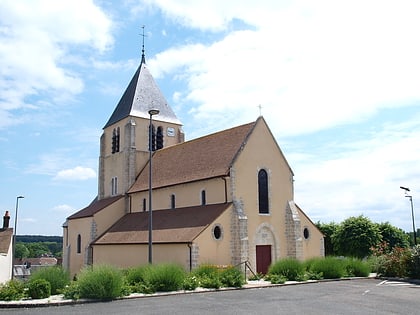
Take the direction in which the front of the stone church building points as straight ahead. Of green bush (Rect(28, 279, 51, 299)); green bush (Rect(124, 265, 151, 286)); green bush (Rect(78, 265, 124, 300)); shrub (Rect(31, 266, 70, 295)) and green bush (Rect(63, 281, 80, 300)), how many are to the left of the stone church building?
0

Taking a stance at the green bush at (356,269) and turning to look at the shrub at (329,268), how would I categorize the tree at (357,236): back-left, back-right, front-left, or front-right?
back-right

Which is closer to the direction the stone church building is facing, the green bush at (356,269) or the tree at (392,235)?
the green bush

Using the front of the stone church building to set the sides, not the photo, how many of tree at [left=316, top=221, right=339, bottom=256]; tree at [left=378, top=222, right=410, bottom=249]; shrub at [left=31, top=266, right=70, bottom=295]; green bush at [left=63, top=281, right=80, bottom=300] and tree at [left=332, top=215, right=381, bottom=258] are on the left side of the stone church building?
3

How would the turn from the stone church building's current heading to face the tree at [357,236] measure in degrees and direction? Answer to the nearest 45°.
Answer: approximately 90° to its left

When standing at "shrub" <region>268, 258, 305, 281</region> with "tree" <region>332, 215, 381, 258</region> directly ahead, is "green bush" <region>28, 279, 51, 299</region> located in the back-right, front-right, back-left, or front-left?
back-left

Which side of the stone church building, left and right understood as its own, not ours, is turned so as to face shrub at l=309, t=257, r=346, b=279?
front

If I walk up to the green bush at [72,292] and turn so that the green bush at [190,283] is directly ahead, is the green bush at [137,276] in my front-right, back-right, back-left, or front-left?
front-left

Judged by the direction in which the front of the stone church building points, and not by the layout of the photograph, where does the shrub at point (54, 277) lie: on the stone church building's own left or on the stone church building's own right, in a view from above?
on the stone church building's own right

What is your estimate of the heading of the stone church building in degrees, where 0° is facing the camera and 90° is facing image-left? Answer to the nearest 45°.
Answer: approximately 315°

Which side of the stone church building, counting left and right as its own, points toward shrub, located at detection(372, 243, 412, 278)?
front

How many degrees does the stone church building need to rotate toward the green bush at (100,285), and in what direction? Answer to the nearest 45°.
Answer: approximately 45° to its right

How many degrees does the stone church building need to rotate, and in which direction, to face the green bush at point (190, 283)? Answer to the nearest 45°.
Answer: approximately 45° to its right

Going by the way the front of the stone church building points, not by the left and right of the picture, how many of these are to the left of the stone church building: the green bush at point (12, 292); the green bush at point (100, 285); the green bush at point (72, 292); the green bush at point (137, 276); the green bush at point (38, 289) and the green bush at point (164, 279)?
0
